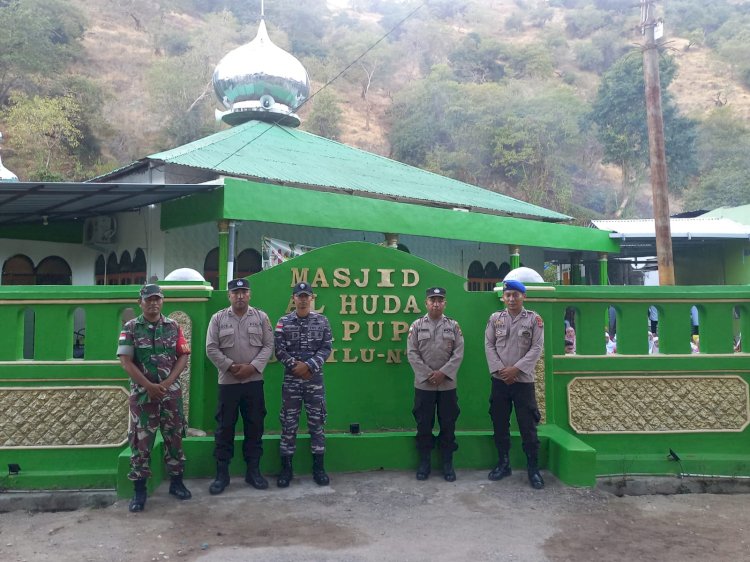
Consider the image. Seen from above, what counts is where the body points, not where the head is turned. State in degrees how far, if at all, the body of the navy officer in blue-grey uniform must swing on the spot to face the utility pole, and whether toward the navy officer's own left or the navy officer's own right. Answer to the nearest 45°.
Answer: approximately 135° to the navy officer's own left

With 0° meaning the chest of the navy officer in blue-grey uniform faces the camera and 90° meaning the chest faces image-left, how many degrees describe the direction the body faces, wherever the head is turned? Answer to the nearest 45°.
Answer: approximately 0°

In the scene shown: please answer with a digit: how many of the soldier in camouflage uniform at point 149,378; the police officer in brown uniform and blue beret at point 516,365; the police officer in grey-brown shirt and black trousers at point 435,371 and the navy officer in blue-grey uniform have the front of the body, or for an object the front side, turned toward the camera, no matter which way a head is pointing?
4

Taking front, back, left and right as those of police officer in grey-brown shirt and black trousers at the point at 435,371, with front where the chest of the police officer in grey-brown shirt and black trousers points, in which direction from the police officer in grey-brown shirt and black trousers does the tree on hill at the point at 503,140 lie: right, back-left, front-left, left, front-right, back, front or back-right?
back

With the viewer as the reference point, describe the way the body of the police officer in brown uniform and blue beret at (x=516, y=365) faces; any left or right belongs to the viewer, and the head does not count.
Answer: facing the viewer

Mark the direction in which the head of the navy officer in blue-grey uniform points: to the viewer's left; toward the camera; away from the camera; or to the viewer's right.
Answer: toward the camera

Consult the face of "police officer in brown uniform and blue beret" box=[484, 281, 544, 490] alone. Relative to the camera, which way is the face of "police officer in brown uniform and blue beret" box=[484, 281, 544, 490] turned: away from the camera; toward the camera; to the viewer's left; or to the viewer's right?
toward the camera

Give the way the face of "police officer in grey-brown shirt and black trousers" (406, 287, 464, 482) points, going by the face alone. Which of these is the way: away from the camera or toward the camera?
toward the camera

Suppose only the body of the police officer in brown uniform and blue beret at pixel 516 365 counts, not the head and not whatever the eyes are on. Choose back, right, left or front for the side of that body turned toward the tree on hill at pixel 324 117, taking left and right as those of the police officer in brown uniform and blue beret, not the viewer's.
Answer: back

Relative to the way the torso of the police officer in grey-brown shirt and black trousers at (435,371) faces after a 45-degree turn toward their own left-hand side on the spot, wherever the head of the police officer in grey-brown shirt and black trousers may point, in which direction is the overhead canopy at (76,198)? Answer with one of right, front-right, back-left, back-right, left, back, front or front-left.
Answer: back

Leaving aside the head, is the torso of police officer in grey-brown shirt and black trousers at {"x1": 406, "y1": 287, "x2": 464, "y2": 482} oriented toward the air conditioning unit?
no

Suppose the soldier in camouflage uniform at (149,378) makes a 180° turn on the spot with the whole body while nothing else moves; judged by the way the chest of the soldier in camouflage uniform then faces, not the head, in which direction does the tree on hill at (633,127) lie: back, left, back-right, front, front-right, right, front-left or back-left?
front-right

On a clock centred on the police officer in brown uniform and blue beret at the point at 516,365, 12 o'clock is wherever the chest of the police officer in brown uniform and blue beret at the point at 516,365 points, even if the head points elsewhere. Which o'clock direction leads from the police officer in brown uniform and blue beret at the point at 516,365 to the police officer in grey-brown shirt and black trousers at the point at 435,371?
the police officer in grey-brown shirt and black trousers at the point at 435,371 is roughly at 3 o'clock from the police officer in brown uniform and blue beret at the point at 516,365.

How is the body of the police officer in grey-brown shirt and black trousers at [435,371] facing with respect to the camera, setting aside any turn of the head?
toward the camera

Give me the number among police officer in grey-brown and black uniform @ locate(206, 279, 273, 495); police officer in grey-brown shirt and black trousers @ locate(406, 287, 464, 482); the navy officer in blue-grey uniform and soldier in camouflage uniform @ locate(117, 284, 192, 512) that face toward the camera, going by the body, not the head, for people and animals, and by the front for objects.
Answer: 4
